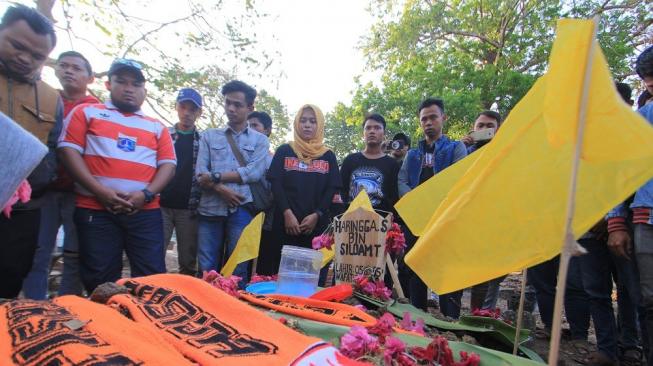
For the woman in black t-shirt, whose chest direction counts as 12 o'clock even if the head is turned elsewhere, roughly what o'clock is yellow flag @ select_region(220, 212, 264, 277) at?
The yellow flag is roughly at 1 o'clock from the woman in black t-shirt.

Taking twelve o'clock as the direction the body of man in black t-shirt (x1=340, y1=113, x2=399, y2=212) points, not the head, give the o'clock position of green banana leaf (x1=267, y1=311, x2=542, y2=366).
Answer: The green banana leaf is roughly at 12 o'clock from the man in black t-shirt.

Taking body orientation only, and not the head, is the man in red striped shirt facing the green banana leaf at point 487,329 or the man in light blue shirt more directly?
the green banana leaf

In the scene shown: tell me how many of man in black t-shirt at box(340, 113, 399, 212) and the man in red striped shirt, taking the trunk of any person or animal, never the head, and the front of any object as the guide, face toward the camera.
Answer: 2

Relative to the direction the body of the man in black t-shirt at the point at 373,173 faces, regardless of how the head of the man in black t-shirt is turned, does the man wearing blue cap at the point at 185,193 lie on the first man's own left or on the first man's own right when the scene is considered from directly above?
on the first man's own right

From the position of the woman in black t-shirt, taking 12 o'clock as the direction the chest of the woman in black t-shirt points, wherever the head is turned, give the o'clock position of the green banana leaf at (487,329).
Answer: The green banana leaf is roughly at 11 o'clock from the woman in black t-shirt.

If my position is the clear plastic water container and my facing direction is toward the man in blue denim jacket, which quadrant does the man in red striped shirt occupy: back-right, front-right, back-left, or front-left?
back-left

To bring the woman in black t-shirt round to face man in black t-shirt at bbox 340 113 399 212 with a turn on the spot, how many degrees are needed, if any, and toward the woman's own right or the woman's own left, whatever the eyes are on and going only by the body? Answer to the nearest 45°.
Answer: approximately 90° to the woman's own left

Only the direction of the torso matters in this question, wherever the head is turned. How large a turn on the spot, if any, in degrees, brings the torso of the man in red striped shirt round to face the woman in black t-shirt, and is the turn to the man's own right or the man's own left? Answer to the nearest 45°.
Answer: approximately 90° to the man's own left

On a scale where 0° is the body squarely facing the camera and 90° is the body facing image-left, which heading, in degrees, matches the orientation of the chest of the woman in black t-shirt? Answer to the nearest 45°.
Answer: approximately 0°

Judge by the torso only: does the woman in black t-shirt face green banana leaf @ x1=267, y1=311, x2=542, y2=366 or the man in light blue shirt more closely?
the green banana leaf

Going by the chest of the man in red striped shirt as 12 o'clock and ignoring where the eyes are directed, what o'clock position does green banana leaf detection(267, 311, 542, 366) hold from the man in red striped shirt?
The green banana leaf is roughly at 11 o'clock from the man in red striped shirt.
